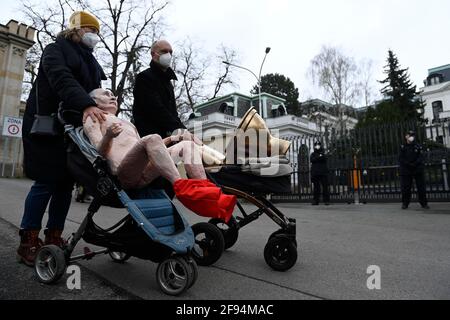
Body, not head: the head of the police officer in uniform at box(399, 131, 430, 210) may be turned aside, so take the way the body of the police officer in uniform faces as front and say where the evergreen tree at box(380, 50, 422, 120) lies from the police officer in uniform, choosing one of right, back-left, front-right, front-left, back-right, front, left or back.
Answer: back

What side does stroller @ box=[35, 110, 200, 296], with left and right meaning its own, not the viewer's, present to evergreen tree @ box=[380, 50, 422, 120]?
left

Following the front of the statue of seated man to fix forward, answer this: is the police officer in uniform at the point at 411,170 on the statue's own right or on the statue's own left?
on the statue's own left

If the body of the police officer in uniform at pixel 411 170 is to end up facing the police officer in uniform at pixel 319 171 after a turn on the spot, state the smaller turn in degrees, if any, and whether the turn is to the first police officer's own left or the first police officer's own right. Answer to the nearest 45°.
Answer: approximately 90° to the first police officer's own right

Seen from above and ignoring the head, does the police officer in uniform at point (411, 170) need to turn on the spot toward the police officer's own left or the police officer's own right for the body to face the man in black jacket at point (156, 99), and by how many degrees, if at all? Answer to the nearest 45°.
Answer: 0° — they already face them

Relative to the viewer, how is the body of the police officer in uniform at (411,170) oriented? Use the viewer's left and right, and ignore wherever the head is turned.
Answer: facing the viewer

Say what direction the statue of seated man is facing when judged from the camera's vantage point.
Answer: facing the viewer and to the right of the viewer

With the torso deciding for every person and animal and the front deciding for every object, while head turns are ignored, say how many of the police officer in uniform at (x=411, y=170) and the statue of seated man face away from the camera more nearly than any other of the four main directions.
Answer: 0

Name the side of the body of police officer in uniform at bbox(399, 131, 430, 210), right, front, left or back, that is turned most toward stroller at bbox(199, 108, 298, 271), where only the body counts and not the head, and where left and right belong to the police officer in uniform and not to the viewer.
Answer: front

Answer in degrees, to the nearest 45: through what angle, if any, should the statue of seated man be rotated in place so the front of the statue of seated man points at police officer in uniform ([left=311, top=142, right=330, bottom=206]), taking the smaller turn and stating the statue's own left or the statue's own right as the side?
approximately 90° to the statue's own left

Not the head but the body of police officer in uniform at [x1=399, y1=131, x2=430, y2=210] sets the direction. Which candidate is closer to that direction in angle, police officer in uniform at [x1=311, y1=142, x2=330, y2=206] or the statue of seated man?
the statue of seated man

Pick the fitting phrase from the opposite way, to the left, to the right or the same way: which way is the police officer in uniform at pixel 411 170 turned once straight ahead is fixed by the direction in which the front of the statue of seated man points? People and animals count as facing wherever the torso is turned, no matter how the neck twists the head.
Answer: to the right

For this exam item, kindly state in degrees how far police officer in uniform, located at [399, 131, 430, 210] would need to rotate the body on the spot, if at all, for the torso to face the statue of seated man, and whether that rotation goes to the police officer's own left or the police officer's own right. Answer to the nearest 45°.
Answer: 0° — they already face it
